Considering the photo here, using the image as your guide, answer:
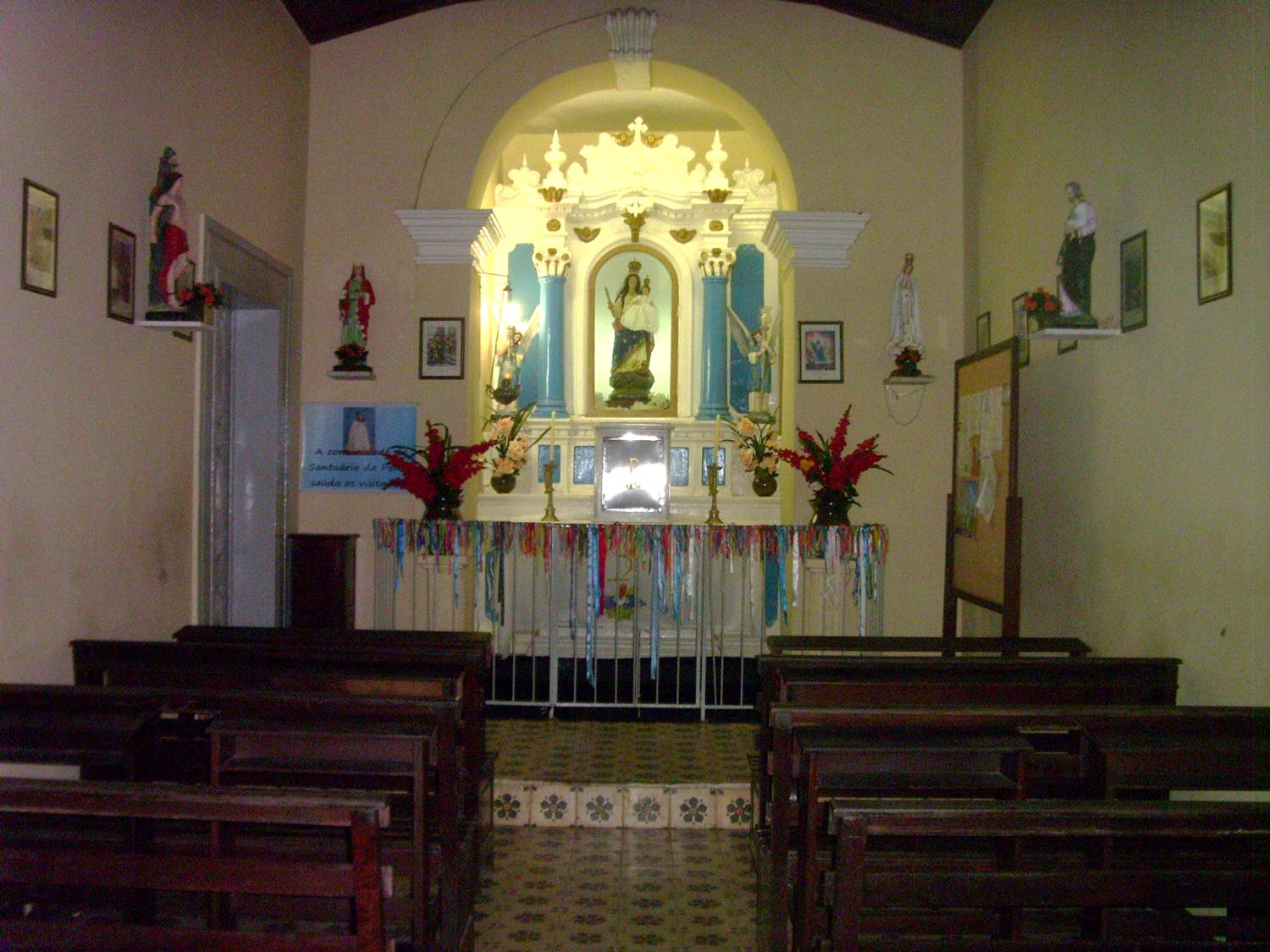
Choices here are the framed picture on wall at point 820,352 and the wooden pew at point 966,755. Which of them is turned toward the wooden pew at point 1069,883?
the framed picture on wall

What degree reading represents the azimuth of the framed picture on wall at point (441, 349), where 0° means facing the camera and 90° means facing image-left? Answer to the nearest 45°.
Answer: approximately 0°

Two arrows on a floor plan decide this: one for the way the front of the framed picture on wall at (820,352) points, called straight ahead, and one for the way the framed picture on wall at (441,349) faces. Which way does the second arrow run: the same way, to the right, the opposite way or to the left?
the same way

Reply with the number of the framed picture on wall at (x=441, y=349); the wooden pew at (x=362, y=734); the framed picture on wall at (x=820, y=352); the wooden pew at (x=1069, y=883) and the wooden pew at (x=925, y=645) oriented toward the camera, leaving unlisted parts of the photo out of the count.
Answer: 2

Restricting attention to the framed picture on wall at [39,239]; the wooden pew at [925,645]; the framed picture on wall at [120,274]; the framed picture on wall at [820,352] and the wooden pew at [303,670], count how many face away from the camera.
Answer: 2

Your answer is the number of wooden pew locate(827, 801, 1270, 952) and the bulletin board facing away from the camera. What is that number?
1

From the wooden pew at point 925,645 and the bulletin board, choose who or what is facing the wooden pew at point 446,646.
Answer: the bulletin board

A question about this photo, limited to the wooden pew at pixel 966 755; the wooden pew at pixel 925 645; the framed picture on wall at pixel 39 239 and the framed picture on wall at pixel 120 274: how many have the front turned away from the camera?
2

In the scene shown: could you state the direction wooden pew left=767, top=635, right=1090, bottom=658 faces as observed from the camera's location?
facing away from the viewer

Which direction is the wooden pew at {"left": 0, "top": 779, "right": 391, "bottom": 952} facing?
away from the camera

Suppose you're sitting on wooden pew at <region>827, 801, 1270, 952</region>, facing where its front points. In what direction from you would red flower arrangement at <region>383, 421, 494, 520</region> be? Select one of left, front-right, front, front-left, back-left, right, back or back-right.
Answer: front-left

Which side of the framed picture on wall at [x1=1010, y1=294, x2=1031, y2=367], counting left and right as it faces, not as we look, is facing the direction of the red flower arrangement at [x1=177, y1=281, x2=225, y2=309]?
front

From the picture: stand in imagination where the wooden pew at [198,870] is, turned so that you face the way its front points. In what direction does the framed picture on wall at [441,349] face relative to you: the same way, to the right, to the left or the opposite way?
the opposite way

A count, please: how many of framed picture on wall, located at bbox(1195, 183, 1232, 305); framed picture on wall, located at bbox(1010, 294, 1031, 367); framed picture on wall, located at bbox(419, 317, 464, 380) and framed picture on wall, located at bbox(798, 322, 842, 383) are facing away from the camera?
0

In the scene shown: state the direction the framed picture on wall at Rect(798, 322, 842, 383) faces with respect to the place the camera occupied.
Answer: facing the viewer

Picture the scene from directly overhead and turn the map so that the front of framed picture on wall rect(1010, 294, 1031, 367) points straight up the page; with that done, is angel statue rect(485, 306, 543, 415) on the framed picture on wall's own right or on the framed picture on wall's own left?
on the framed picture on wall's own right

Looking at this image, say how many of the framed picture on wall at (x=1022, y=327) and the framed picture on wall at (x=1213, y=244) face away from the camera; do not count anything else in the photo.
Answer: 0

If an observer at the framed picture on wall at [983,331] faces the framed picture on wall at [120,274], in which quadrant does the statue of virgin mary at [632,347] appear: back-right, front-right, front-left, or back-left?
front-right
